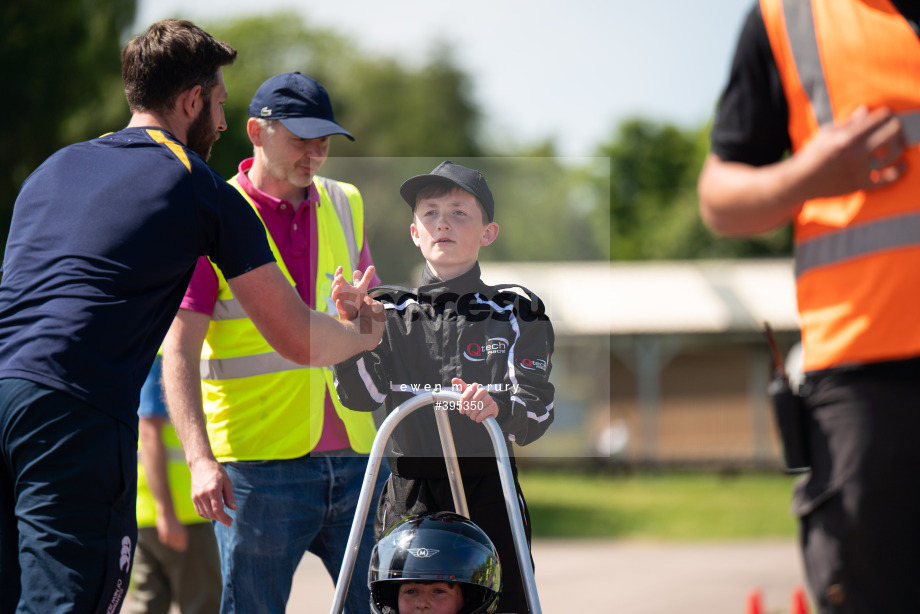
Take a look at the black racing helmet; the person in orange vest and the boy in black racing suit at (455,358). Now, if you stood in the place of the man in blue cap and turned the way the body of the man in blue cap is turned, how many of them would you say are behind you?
0

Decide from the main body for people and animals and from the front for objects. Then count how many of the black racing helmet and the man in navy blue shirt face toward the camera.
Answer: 1

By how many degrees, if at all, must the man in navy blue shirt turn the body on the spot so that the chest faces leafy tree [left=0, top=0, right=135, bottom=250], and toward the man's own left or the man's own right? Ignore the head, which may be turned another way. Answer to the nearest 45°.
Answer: approximately 45° to the man's own left

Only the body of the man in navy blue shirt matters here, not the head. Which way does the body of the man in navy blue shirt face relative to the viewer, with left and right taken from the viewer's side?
facing away from the viewer and to the right of the viewer

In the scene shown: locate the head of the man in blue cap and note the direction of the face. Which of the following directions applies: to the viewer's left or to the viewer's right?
to the viewer's right

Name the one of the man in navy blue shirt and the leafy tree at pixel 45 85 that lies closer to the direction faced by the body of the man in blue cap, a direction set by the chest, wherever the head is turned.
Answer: the man in navy blue shirt

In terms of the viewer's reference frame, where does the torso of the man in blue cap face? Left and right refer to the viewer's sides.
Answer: facing the viewer and to the right of the viewer

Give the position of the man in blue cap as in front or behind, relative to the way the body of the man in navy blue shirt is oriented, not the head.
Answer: in front

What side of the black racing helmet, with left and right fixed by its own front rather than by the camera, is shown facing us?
front
